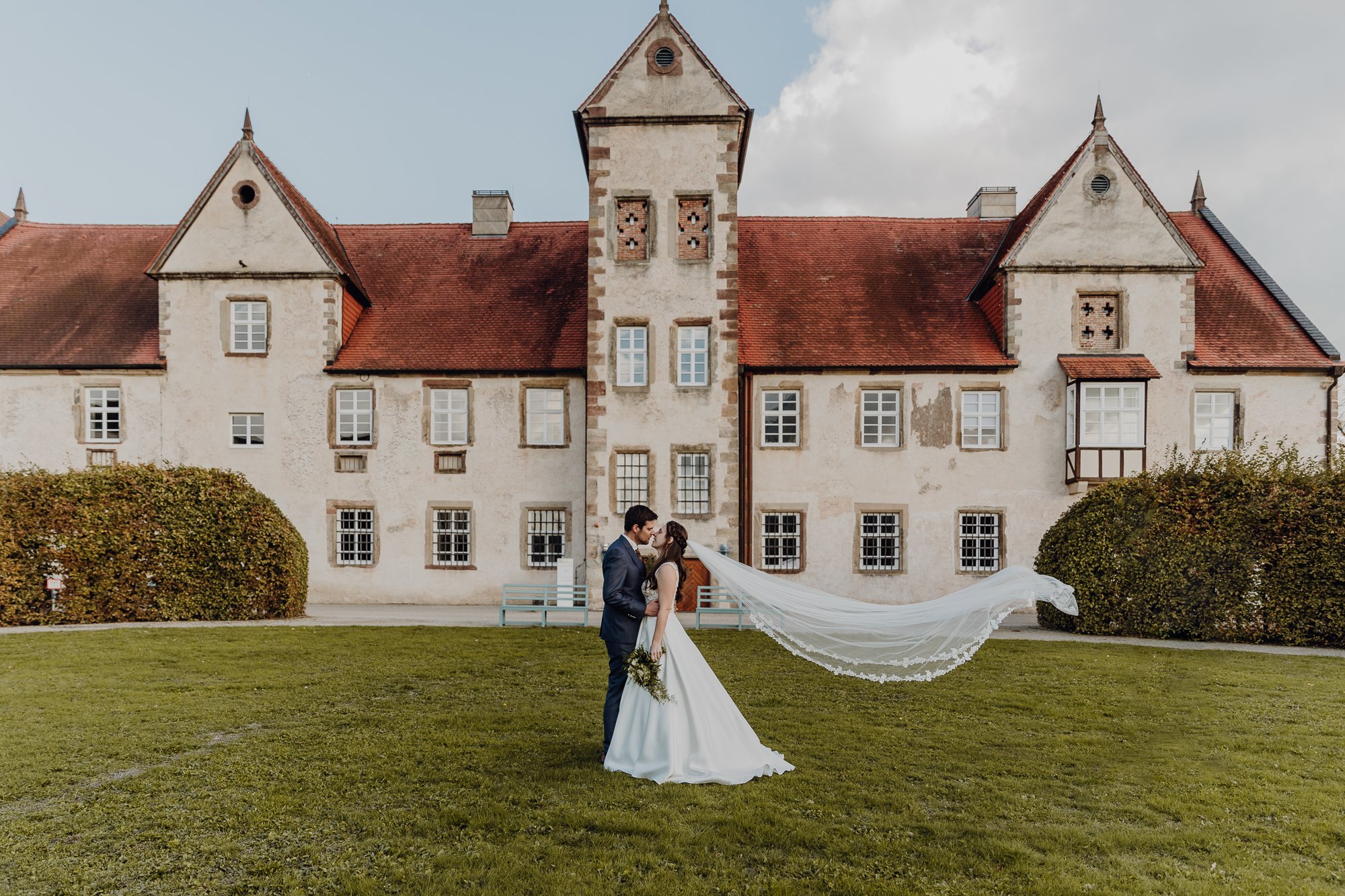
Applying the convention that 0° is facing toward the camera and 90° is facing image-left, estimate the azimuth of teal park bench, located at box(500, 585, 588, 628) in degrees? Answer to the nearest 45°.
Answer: approximately 0°

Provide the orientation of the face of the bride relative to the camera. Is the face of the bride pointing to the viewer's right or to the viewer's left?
to the viewer's left

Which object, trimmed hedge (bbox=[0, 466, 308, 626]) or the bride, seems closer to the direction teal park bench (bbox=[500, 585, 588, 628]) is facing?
the bride

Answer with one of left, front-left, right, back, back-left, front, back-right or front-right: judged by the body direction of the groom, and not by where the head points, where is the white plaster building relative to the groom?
left

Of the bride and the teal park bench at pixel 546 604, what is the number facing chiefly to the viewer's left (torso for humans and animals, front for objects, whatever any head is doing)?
1

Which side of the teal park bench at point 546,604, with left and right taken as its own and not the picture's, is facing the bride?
front

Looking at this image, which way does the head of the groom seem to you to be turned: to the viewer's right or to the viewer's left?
to the viewer's right

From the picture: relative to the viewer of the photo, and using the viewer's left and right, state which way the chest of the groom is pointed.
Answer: facing to the right of the viewer

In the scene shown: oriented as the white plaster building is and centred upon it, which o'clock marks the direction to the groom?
The groom is roughly at 12 o'clock from the white plaster building.

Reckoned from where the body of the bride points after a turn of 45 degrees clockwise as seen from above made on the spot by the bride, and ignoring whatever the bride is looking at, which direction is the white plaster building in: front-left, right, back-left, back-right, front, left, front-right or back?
front-right

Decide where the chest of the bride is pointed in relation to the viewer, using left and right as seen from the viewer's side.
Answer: facing to the left of the viewer

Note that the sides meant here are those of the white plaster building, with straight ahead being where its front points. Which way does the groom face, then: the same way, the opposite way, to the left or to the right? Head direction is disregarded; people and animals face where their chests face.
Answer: to the left

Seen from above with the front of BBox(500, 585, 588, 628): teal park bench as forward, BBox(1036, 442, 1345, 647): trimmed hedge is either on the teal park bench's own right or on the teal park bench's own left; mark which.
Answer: on the teal park bench's own left
